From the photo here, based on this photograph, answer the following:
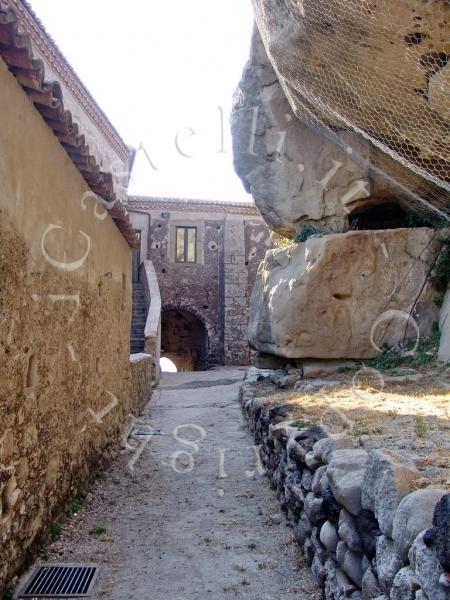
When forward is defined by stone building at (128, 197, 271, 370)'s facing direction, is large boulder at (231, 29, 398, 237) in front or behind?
in front

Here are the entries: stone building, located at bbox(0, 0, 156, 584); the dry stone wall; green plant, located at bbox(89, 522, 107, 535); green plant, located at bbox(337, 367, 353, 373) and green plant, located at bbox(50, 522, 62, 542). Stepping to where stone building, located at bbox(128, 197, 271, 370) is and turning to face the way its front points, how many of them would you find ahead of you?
5

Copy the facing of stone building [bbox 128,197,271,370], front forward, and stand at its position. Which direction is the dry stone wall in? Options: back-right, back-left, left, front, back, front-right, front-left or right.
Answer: front

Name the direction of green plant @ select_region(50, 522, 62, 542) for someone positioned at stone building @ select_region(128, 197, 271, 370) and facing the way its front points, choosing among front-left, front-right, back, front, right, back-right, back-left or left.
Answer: front

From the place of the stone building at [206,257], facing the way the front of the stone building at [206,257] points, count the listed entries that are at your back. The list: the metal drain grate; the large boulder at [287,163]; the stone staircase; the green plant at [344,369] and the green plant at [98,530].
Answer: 0

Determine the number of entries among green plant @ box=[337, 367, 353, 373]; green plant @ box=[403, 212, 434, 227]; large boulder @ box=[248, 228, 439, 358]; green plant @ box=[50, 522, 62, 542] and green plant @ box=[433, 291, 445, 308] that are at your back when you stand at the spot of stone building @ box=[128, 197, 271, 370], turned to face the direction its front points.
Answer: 0

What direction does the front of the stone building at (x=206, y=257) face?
toward the camera

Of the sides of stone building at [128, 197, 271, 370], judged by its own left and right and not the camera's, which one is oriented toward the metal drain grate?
front

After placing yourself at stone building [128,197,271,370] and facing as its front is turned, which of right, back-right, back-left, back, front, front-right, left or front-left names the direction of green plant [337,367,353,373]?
front

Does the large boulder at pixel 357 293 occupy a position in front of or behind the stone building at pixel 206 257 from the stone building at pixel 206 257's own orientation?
in front

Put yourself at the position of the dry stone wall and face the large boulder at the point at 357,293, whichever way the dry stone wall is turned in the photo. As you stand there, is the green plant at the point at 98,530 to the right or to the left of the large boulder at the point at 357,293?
left

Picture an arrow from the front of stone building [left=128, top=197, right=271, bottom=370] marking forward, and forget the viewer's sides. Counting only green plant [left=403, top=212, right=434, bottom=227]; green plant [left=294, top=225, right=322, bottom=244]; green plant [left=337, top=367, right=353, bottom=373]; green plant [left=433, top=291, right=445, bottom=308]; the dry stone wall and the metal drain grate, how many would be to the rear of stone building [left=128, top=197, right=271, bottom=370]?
0

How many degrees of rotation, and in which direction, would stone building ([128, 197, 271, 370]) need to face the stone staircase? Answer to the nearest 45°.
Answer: approximately 45° to its right

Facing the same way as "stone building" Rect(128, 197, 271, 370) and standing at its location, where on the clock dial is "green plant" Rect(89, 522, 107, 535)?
The green plant is roughly at 12 o'clock from the stone building.
